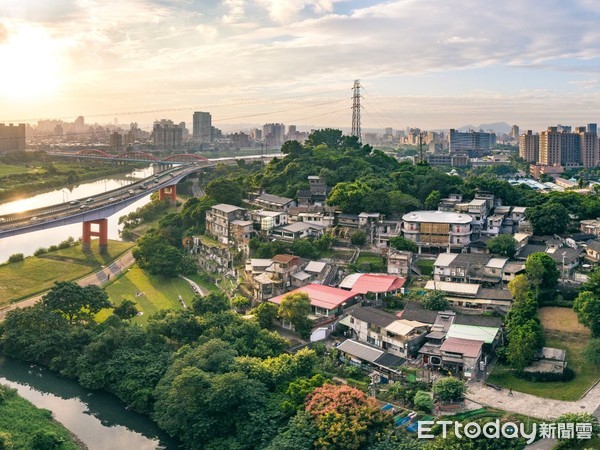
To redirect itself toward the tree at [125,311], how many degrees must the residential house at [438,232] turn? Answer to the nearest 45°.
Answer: approximately 45° to its right

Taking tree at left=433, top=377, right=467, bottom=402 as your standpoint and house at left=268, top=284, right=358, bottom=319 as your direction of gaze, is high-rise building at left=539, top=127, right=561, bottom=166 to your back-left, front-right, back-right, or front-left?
front-right

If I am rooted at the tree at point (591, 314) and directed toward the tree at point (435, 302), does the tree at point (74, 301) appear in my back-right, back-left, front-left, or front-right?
front-left

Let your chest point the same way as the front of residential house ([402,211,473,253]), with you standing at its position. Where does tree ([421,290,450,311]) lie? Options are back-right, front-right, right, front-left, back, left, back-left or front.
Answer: front

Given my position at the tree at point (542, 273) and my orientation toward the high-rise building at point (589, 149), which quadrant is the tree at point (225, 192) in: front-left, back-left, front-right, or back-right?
front-left

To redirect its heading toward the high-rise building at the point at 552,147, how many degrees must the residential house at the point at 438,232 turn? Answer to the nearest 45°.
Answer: approximately 180°

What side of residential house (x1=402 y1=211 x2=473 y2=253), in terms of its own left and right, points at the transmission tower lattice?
back

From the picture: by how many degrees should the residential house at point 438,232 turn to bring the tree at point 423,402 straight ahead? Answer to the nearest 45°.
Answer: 0° — it already faces it

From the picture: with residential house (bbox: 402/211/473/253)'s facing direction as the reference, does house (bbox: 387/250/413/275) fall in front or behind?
in front

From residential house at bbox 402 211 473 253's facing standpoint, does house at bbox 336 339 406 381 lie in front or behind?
in front

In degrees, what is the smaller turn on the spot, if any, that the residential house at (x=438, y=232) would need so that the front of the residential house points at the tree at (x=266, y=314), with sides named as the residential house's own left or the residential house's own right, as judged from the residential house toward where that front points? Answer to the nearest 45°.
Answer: approximately 45° to the residential house's own right

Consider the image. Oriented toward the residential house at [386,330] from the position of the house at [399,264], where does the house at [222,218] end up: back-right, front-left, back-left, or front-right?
back-right

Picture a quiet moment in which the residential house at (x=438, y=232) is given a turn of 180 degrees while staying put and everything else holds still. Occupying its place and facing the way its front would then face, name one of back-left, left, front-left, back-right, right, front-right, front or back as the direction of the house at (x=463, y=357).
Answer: back

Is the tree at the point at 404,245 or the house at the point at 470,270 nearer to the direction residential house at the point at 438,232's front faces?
the house

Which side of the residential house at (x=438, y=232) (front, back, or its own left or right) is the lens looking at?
front

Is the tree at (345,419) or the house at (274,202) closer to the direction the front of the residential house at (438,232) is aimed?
the tree
